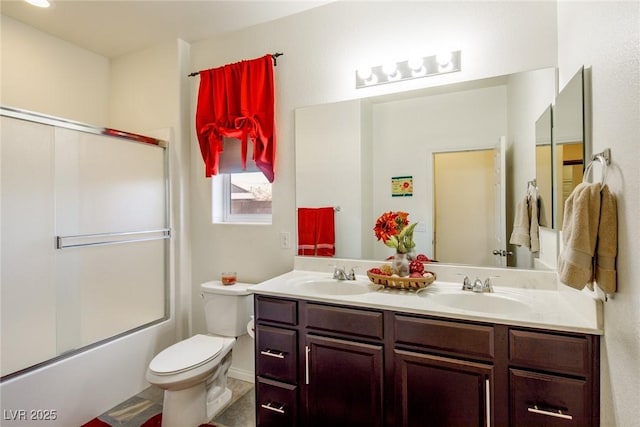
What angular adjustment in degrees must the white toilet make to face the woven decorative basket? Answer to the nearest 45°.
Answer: approximately 90° to its left

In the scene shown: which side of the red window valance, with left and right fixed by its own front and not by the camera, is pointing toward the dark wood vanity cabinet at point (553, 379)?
left

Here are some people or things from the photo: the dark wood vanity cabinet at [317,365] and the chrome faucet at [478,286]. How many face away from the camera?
0

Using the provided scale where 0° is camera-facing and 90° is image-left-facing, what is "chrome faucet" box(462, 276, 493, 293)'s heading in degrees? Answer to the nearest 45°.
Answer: approximately 0°

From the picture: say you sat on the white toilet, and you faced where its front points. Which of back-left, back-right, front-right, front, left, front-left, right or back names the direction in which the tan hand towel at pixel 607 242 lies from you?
left

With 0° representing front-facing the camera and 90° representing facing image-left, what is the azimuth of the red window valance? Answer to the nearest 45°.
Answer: approximately 45°

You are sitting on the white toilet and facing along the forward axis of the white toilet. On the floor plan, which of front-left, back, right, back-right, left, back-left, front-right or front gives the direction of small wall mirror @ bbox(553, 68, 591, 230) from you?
left

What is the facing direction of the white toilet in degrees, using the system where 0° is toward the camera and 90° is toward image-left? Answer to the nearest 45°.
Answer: approximately 45°
